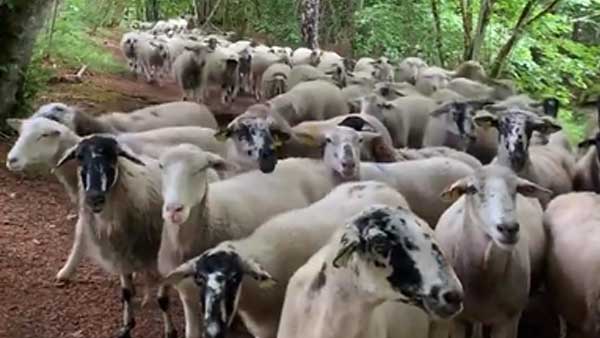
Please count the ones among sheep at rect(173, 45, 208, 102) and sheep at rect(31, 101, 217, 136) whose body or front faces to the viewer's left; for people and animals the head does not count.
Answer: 1

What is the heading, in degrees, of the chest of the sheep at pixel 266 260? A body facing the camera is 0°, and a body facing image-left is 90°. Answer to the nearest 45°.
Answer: approximately 45°

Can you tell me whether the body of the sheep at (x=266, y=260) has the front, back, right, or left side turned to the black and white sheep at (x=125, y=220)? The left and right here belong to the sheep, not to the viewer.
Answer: right

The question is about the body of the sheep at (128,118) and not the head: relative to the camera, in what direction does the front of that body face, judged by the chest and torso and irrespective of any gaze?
to the viewer's left

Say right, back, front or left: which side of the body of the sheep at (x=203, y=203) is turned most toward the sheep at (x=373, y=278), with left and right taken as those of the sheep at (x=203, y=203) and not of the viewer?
left

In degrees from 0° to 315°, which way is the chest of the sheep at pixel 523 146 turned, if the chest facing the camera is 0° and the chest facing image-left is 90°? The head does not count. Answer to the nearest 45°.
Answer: approximately 45°

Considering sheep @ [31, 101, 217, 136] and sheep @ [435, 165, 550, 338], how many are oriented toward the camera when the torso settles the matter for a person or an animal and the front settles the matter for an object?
1

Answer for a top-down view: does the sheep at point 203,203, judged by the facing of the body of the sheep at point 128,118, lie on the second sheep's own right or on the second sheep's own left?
on the second sheep's own left

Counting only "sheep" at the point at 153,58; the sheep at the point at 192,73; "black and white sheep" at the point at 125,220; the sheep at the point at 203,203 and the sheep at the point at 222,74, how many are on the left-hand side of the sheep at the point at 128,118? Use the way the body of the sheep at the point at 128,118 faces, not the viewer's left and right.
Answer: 2
